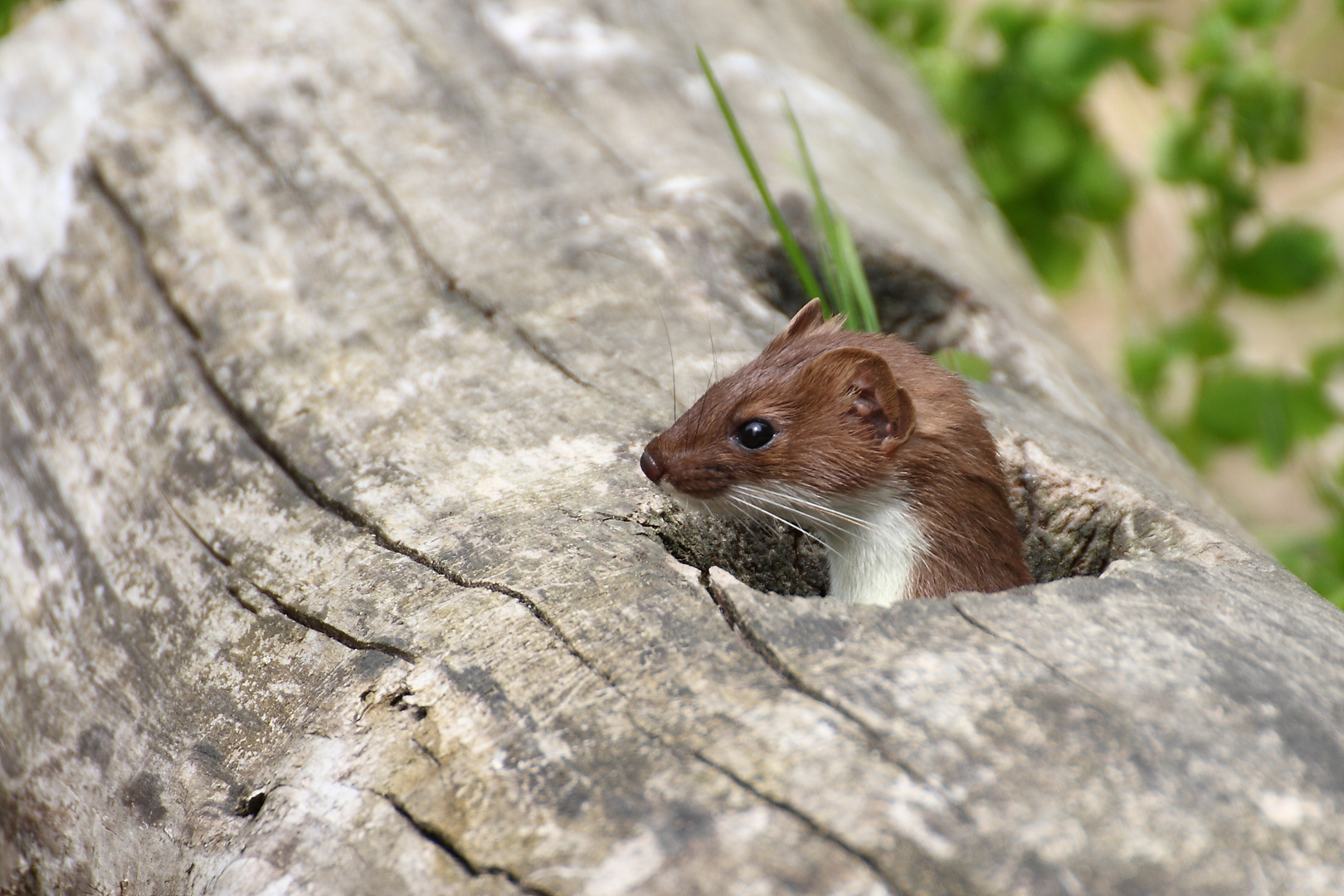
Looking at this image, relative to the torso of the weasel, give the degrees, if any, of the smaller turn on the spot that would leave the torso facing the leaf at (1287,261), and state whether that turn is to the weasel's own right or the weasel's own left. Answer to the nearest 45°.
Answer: approximately 135° to the weasel's own right

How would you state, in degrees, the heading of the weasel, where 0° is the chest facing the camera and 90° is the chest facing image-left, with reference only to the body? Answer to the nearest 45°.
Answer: approximately 90°

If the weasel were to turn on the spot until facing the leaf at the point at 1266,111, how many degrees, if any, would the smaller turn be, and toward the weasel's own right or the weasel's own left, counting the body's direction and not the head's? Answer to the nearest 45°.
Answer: approximately 135° to the weasel's own right
